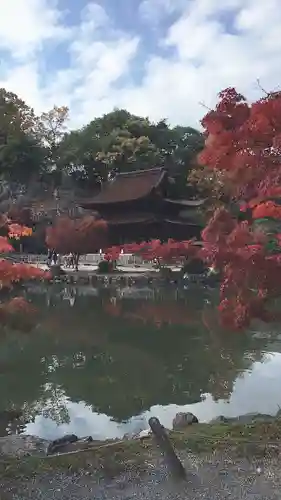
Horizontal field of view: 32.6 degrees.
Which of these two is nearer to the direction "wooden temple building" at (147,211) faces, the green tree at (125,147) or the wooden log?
the wooden log

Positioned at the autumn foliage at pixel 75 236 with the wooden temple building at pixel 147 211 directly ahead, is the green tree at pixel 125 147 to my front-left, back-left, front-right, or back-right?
front-left

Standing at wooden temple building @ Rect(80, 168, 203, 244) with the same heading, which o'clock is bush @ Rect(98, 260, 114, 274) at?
The bush is roughly at 11 o'clock from the wooden temple building.

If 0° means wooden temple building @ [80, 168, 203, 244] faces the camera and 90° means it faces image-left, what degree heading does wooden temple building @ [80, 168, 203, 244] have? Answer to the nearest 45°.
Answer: approximately 45°

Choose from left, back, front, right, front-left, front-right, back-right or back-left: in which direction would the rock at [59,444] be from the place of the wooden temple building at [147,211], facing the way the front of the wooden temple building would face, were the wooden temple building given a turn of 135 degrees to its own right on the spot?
back

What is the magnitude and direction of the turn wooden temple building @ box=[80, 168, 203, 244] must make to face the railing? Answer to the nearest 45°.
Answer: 0° — it already faces it

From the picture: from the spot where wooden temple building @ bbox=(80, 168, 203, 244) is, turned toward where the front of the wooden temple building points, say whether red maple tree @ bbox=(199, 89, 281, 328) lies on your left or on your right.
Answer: on your left

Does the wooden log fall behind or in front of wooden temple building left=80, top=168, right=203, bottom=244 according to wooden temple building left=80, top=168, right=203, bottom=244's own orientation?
in front

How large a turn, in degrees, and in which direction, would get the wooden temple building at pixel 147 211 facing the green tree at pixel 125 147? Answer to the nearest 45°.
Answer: approximately 135° to its right

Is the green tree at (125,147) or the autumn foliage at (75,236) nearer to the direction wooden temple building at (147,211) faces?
the autumn foliage

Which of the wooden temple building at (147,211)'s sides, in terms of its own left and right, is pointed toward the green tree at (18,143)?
right

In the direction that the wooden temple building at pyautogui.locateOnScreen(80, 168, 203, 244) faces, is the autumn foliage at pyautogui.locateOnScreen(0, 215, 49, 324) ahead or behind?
ahead

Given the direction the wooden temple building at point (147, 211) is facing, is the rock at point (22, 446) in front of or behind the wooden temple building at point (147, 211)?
in front
